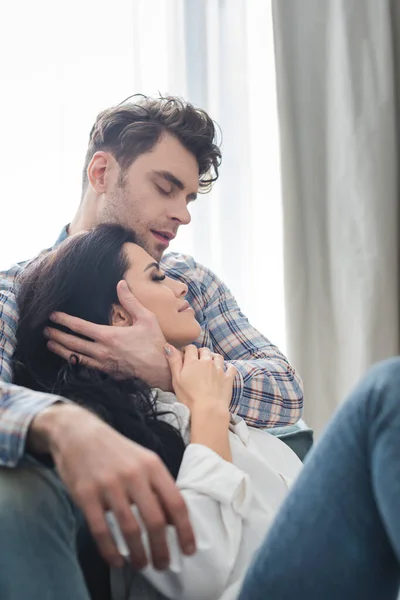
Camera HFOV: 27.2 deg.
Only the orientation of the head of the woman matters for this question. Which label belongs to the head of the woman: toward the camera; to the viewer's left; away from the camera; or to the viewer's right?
to the viewer's right

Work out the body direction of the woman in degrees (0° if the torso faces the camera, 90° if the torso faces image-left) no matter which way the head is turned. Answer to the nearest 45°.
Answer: approximately 270°

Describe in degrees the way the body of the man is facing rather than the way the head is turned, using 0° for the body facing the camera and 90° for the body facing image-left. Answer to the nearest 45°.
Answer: approximately 315°
